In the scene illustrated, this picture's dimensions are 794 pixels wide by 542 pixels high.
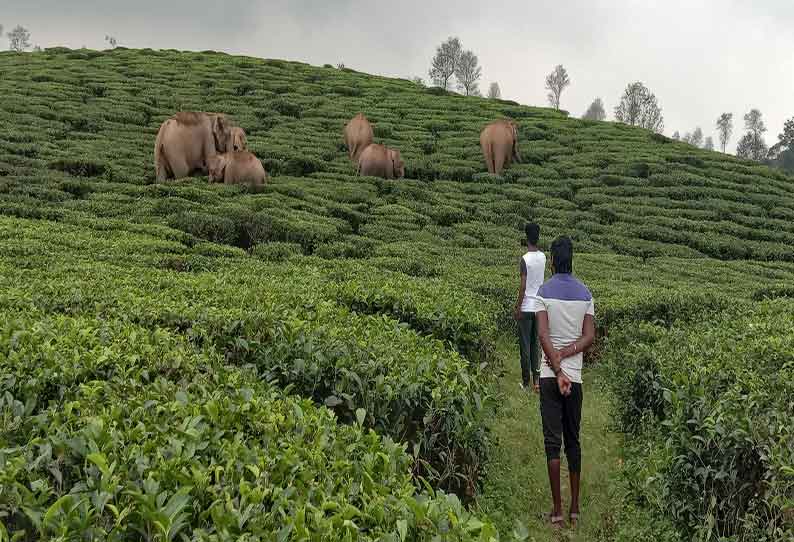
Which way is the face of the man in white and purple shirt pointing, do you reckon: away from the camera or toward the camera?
away from the camera

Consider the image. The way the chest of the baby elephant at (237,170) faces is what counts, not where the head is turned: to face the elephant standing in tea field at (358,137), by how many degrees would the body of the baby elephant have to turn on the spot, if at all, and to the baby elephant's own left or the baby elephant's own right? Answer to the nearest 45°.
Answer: approximately 135° to the baby elephant's own right

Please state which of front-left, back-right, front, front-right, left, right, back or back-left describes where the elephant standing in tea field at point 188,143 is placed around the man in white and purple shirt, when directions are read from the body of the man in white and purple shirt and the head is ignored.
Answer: front-left

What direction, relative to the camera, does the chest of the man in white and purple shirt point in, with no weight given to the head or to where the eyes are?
away from the camera

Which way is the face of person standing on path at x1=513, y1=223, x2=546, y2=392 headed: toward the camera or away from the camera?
away from the camera

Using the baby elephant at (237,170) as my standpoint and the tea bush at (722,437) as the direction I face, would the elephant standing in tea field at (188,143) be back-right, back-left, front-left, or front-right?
back-right
